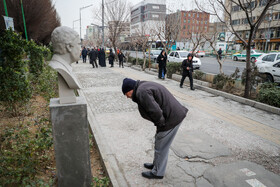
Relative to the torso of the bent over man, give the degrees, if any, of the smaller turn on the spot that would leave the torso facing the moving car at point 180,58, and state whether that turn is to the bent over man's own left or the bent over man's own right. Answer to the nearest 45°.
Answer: approximately 90° to the bent over man's own right

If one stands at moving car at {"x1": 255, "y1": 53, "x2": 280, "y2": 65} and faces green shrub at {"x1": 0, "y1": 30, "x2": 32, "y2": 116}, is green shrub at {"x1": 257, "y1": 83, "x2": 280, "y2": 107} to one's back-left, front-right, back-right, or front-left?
front-left

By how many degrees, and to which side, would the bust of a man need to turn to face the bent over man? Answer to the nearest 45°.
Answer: approximately 45° to its right

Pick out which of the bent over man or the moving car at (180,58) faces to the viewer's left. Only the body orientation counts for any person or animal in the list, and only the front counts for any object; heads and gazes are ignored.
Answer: the bent over man

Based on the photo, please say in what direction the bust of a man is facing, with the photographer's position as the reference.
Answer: facing away from the viewer and to the right of the viewer

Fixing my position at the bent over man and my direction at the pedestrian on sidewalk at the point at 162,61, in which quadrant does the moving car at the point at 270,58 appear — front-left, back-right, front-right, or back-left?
front-right

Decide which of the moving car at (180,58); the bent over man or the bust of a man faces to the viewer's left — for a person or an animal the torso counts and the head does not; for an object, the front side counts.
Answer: the bent over man

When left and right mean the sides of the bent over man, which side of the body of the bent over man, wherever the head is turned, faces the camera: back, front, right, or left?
left

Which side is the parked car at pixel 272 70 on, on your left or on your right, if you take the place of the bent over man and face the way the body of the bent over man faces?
on your right

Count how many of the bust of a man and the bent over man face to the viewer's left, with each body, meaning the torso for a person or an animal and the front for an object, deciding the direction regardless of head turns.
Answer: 1
